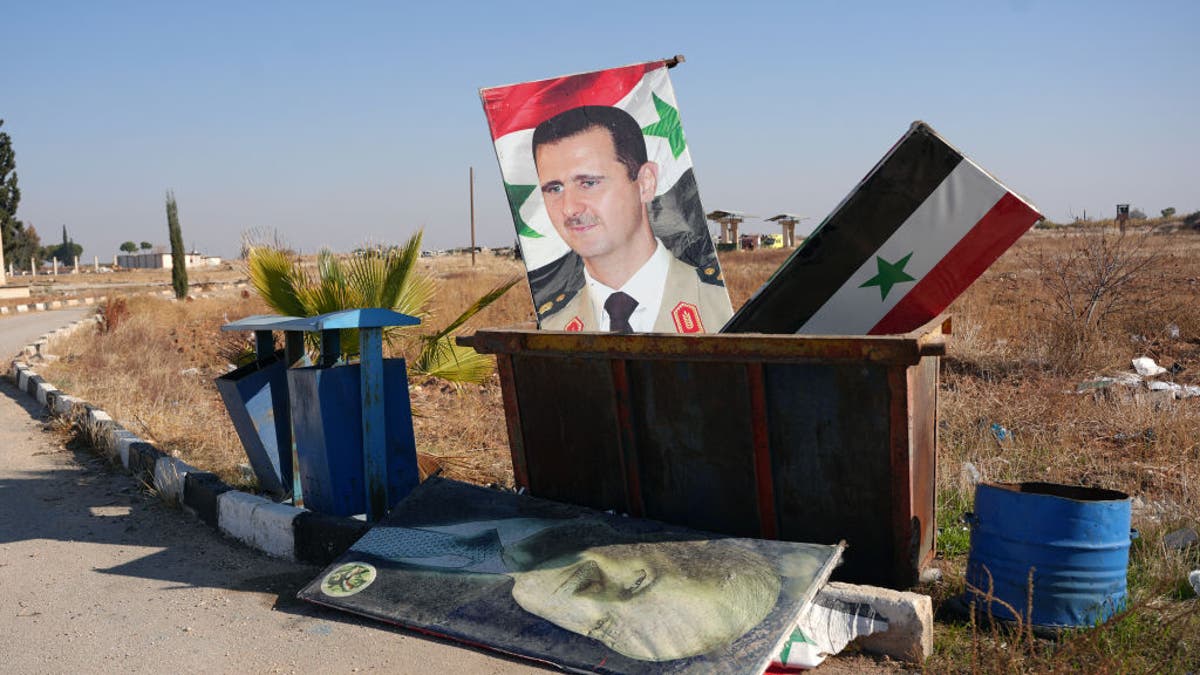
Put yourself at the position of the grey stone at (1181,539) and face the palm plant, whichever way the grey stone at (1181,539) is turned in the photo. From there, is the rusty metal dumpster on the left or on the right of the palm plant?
left

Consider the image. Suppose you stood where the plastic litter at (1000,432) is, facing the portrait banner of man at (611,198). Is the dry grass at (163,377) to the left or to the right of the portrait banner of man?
right

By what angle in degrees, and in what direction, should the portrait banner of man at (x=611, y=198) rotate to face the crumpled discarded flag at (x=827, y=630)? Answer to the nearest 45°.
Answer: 0° — it already faces it

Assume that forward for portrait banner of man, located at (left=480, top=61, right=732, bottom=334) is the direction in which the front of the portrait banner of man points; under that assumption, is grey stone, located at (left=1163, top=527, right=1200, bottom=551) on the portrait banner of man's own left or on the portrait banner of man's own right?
on the portrait banner of man's own left

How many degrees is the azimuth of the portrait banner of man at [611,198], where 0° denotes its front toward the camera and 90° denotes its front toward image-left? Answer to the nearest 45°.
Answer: approximately 0°

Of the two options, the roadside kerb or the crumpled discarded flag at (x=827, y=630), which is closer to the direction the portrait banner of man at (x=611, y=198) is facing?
the crumpled discarded flag

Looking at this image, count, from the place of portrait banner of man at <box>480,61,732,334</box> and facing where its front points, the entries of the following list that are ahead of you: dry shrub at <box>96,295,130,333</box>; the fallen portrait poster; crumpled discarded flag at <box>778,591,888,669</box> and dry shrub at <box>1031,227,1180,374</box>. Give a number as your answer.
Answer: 2

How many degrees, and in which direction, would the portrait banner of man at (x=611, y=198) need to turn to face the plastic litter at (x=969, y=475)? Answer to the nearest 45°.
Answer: approximately 45° to its left

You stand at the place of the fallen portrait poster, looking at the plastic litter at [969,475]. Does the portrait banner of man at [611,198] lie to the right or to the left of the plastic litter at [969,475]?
left

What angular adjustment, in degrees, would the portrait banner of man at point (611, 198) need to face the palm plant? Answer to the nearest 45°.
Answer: approximately 135° to its right

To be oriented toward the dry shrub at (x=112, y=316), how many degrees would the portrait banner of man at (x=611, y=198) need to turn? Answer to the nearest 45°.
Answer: approximately 135° to its right
